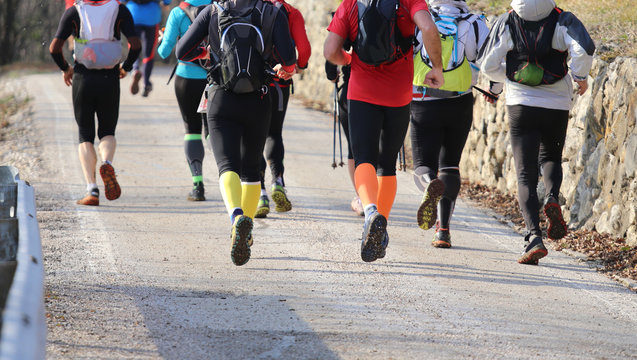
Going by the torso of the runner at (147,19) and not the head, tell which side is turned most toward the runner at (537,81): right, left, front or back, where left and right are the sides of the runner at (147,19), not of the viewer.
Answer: back

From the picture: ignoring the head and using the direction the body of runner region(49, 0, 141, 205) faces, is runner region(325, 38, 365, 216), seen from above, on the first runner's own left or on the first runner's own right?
on the first runner's own right

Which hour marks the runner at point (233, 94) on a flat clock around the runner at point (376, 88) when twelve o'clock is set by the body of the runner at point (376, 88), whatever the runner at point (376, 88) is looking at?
the runner at point (233, 94) is roughly at 9 o'clock from the runner at point (376, 88).

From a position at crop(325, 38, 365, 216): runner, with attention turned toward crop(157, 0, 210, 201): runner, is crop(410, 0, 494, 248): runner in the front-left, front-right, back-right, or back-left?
back-left

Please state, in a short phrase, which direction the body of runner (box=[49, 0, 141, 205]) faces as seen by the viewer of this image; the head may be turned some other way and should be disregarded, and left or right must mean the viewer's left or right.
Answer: facing away from the viewer

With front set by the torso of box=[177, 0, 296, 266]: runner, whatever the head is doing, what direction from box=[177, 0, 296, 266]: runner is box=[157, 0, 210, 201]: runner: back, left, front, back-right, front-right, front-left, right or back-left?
front

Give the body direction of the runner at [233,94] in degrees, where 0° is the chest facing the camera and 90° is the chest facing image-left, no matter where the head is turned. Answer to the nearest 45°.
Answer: approximately 180°

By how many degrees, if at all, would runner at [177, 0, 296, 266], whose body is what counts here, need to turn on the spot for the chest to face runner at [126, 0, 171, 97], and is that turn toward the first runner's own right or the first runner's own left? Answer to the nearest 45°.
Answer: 0° — they already face them

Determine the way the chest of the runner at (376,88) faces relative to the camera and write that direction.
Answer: away from the camera

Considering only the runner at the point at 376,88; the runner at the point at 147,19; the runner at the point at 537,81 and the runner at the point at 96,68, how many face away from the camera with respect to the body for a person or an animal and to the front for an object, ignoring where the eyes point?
4

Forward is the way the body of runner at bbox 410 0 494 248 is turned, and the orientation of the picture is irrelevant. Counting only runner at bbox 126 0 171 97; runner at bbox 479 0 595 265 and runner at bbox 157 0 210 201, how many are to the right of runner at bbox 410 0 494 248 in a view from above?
1

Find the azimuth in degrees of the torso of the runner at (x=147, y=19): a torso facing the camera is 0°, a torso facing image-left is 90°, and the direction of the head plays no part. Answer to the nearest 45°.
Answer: approximately 180°

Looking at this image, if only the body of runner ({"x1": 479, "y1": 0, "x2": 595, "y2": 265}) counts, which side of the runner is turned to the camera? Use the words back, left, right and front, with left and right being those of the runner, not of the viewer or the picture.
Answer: back

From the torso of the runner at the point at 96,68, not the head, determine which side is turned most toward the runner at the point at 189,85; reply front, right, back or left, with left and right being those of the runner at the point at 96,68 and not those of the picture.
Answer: right

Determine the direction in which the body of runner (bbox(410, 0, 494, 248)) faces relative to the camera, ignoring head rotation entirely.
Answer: away from the camera

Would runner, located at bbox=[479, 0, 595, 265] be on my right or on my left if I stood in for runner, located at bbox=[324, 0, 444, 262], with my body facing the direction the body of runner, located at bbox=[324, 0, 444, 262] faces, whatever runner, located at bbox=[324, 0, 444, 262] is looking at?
on my right
